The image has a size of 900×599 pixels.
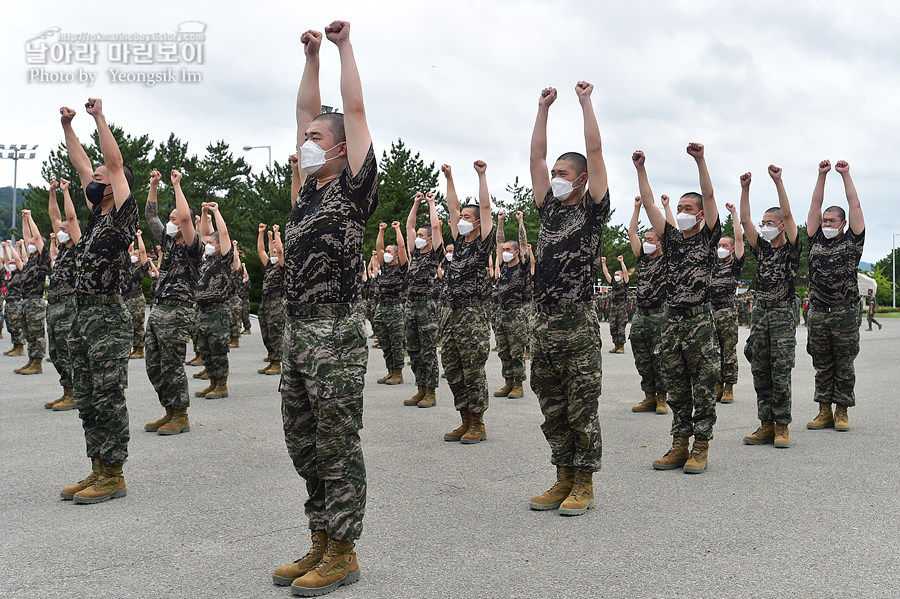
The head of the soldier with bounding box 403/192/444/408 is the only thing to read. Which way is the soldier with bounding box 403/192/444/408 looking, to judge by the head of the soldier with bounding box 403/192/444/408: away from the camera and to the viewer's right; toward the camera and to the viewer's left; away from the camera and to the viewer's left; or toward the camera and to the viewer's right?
toward the camera and to the viewer's left

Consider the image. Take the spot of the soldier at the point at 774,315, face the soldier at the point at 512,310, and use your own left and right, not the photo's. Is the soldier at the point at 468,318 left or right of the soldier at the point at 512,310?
left

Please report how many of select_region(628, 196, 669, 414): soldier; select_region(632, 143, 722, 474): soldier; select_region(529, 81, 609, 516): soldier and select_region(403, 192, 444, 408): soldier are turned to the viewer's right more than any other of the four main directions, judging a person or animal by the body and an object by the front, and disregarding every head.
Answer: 0

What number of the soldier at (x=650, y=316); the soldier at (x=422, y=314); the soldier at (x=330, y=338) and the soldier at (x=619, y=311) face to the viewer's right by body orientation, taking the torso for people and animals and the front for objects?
0

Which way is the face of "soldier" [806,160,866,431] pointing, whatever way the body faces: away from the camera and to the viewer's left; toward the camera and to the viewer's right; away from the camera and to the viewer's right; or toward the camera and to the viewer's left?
toward the camera and to the viewer's left

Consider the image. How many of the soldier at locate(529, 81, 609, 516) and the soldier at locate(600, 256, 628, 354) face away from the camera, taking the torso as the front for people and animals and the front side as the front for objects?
0

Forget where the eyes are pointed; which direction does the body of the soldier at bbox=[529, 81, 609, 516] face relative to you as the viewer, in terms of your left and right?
facing the viewer and to the left of the viewer
